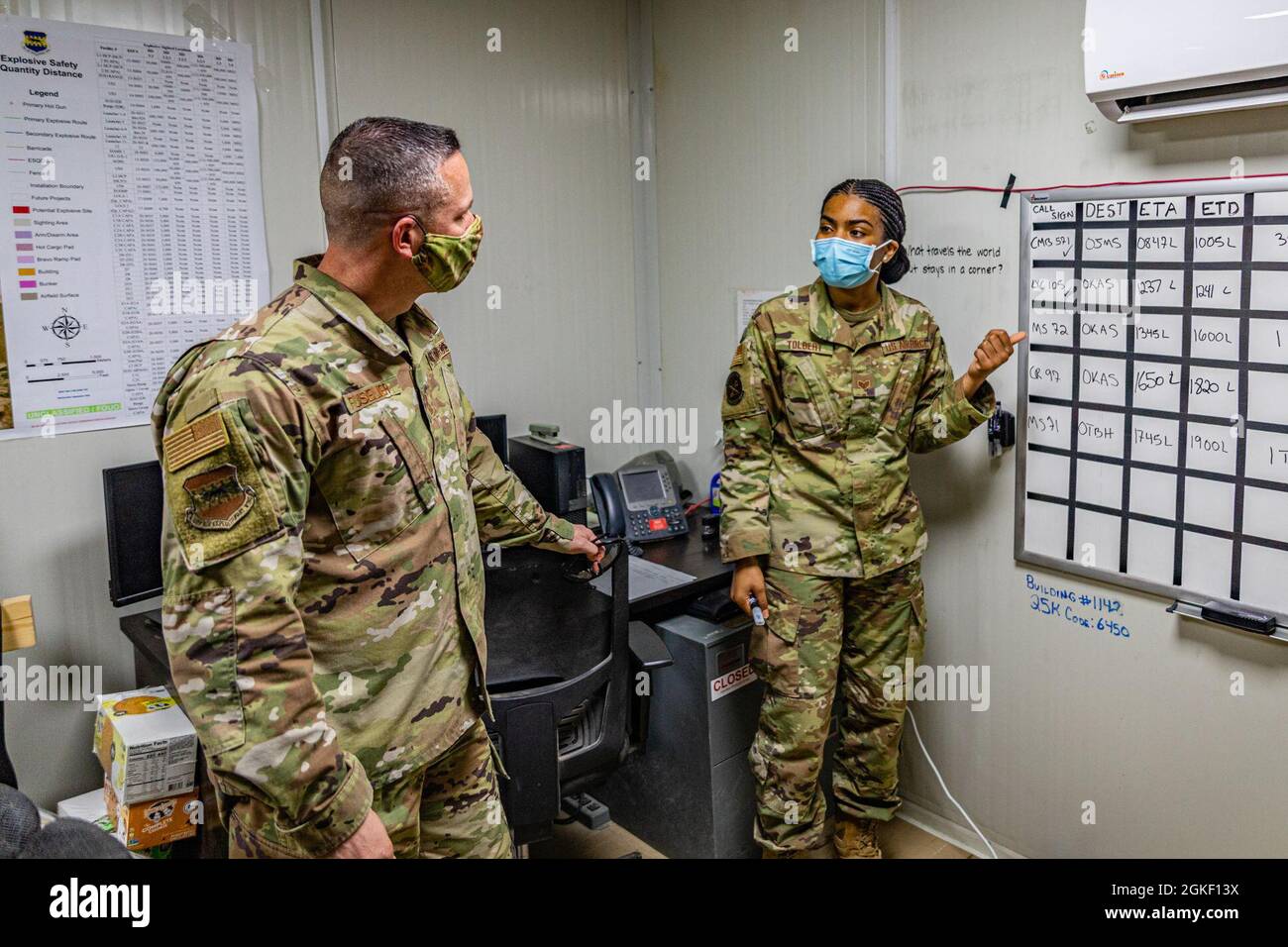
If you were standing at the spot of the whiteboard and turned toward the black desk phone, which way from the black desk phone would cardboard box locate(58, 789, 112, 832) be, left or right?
left

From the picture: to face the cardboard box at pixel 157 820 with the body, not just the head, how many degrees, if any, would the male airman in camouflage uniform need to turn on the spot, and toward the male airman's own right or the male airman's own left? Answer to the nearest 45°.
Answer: approximately 180°

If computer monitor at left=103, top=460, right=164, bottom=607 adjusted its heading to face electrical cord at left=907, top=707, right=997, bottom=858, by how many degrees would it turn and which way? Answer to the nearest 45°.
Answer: approximately 45° to its left

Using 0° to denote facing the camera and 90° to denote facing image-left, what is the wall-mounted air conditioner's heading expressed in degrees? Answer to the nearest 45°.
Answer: approximately 45°

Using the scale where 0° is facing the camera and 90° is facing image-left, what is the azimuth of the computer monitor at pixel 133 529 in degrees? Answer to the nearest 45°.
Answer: approximately 315°
